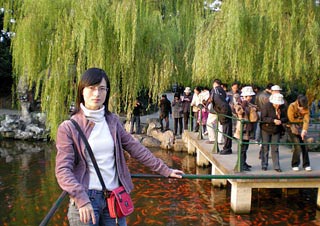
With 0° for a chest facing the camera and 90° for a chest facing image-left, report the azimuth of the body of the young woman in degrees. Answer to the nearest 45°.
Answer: approximately 315°

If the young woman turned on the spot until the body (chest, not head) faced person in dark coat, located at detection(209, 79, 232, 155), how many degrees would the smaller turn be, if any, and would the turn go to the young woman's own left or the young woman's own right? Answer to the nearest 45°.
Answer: approximately 135° to the young woman's own left

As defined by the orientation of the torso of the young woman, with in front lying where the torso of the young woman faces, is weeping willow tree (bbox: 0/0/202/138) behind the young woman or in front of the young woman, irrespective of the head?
behind

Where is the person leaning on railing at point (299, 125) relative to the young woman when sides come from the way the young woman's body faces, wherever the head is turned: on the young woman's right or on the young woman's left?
on the young woman's left

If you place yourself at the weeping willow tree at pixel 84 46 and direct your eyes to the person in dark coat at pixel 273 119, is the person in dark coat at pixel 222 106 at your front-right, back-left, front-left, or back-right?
front-left

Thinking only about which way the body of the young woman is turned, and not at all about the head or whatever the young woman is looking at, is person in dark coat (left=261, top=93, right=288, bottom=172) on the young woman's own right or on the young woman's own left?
on the young woman's own left

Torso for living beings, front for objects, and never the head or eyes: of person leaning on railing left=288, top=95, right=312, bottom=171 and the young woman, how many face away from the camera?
0

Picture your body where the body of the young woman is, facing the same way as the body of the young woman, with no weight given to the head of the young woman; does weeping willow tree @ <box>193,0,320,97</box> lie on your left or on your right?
on your left

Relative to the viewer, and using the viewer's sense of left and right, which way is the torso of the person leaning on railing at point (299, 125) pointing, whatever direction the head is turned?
facing the viewer
